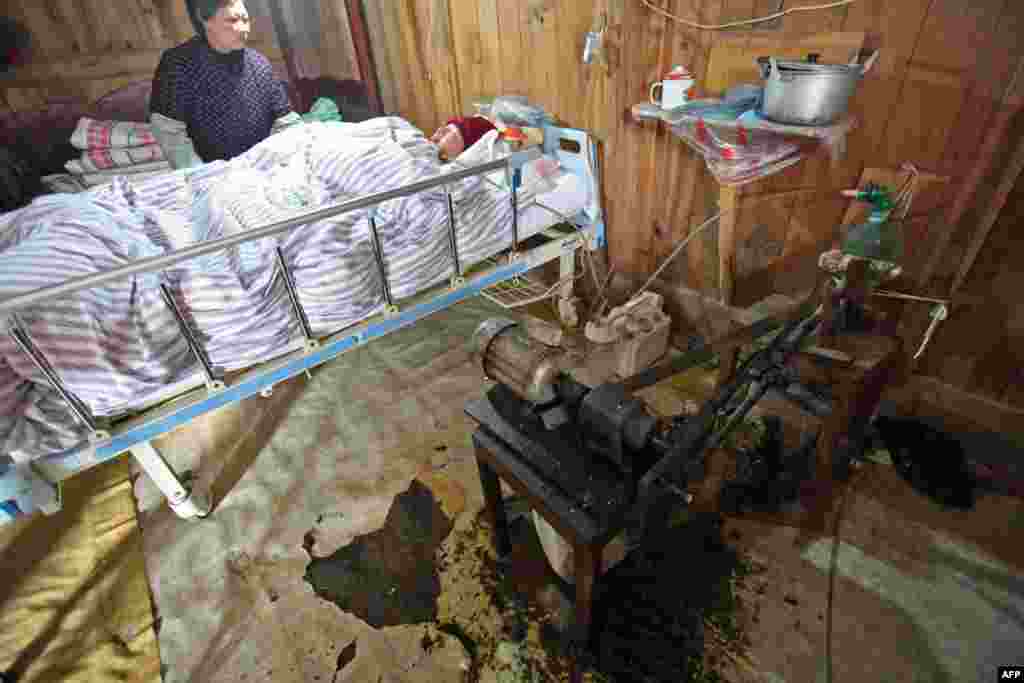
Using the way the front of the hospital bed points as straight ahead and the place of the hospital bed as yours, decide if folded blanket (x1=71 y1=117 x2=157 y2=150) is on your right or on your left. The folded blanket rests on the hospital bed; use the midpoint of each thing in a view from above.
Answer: on your right

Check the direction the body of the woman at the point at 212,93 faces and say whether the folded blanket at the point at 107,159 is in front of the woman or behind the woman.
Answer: behind

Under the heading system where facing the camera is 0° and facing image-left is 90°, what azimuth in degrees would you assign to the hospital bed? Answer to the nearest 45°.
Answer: approximately 45°

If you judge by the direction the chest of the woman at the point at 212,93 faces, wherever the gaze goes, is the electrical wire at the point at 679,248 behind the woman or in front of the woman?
in front

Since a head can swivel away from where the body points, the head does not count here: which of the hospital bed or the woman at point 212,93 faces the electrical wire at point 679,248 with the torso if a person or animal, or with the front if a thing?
the woman

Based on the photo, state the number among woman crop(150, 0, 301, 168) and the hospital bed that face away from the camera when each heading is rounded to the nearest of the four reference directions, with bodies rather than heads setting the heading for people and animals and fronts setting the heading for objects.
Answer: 0

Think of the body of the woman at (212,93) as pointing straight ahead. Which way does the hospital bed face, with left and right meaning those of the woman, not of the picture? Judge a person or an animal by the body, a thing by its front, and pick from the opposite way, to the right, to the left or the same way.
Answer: to the right

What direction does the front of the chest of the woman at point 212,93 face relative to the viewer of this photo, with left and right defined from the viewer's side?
facing the viewer and to the right of the viewer

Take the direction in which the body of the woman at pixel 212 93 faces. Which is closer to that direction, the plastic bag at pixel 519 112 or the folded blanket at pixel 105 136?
the plastic bag
